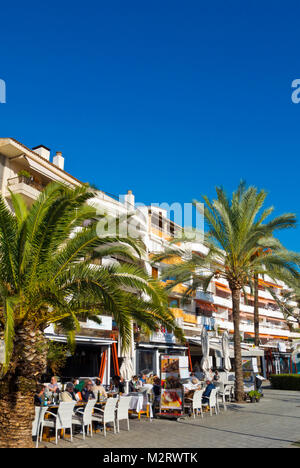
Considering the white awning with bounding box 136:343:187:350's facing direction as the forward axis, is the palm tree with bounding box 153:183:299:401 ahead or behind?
ahead

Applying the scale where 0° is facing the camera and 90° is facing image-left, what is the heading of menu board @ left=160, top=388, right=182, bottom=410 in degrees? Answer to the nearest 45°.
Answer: approximately 0°

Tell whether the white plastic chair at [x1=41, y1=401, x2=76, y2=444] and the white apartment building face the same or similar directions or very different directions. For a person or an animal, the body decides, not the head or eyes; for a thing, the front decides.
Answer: very different directions

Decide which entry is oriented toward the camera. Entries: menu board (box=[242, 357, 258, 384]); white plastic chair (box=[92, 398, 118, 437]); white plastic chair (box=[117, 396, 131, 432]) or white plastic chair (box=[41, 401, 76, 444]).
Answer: the menu board

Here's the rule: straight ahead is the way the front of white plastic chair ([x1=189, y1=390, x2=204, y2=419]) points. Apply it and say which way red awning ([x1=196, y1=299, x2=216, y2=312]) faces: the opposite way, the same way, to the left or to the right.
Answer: the opposite way

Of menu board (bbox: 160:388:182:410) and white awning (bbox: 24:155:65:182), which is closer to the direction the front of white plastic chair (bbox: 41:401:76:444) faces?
the white awning

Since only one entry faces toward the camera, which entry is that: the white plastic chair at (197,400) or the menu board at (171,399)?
the menu board

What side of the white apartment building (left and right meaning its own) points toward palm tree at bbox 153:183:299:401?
front

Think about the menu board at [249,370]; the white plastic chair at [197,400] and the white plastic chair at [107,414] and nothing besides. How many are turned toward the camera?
1

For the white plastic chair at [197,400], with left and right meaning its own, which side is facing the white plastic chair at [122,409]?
left

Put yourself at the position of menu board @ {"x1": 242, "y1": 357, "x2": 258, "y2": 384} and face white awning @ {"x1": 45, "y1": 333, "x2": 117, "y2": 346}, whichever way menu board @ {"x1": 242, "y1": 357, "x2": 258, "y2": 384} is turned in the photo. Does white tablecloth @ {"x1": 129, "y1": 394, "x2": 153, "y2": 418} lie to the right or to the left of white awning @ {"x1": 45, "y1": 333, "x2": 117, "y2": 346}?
left

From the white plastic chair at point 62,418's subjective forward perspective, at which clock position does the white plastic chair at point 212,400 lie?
the white plastic chair at point 212,400 is roughly at 3 o'clock from the white plastic chair at point 62,418.

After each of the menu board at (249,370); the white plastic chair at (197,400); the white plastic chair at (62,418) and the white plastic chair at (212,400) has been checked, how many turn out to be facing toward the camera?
1

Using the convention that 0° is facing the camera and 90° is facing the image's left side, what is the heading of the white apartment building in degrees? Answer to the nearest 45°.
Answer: approximately 315°

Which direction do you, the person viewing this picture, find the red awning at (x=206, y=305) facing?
facing the viewer and to the right of the viewer

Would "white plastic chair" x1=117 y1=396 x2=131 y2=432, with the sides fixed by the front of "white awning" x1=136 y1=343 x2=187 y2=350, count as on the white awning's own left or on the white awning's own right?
on the white awning's own right

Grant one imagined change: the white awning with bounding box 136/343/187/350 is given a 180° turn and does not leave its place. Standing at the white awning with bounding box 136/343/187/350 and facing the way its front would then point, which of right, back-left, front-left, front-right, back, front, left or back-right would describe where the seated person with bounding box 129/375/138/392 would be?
back-left

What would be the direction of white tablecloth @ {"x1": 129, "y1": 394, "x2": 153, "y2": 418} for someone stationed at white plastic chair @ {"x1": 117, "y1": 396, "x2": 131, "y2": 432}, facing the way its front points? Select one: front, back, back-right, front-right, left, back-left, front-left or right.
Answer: front-right

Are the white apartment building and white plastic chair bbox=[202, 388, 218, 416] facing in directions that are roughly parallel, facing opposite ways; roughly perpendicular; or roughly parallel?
roughly parallel, facing opposite ways
